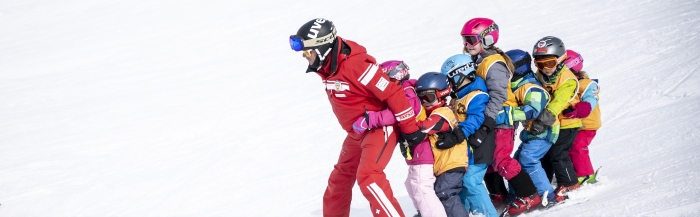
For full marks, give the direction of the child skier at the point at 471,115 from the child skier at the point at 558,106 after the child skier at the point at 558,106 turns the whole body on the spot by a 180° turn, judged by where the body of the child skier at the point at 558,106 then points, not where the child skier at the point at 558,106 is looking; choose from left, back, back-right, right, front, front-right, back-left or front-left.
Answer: back

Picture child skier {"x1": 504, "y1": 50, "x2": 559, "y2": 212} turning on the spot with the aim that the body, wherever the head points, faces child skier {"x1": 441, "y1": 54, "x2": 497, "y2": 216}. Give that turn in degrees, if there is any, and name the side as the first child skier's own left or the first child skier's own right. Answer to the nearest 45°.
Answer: approximately 45° to the first child skier's own left

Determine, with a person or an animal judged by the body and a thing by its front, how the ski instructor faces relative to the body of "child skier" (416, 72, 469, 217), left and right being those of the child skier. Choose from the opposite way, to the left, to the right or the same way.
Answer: the same way

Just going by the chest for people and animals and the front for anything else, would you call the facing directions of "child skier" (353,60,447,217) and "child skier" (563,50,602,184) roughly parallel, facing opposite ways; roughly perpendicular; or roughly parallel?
roughly parallel

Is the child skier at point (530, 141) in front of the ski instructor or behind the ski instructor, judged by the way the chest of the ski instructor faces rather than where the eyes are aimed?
behind

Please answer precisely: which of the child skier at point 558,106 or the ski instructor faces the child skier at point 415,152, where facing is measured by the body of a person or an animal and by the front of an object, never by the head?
the child skier at point 558,106

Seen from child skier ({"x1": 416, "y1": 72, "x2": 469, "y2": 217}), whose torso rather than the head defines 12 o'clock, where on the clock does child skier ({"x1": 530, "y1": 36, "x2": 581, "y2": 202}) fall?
child skier ({"x1": 530, "y1": 36, "x2": 581, "y2": 202}) is roughly at 6 o'clock from child skier ({"x1": 416, "y1": 72, "x2": 469, "y2": 217}).

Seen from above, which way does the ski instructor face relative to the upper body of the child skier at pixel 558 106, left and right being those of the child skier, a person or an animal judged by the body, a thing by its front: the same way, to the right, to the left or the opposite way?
the same way

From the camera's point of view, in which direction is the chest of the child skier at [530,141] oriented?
to the viewer's left

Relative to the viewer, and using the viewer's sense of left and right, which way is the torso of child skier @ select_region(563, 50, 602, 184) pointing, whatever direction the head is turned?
facing to the left of the viewer

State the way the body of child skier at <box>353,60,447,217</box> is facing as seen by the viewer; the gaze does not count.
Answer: to the viewer's left

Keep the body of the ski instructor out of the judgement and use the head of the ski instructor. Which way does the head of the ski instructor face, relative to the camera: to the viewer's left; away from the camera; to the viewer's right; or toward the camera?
to the viewer's left

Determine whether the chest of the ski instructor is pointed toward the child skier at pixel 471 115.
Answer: no

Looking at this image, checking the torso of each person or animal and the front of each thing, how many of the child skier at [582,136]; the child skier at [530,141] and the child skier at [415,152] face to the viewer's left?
3

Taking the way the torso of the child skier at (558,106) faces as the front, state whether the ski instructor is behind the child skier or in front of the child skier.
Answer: in front

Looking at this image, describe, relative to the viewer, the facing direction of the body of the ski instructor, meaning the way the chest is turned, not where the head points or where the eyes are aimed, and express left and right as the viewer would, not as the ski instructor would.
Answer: facing the viewer and to the left of the viewer
